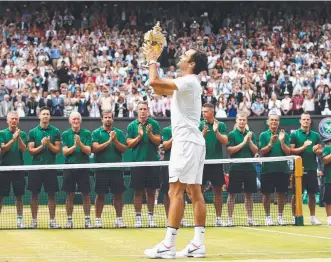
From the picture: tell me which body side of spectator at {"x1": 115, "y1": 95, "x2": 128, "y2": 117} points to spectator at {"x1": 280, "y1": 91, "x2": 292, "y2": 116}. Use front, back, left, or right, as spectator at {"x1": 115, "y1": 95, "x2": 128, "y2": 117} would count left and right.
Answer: left

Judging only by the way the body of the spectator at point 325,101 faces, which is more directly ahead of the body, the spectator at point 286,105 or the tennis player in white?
the tennis player in white

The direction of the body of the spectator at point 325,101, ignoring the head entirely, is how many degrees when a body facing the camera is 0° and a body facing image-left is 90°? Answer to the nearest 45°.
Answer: approximately 0°

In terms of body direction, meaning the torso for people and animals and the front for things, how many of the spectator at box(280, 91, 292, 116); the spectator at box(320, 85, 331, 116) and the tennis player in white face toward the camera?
2

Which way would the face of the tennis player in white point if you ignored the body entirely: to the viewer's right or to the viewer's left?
to the viewer's left

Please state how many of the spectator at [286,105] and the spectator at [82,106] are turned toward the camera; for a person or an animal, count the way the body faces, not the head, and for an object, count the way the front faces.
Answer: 2

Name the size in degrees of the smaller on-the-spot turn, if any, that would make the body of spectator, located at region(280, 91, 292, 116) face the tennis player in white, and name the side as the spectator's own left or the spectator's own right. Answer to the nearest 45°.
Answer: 0° — they already face them

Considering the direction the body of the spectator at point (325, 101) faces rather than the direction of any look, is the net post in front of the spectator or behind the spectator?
in front

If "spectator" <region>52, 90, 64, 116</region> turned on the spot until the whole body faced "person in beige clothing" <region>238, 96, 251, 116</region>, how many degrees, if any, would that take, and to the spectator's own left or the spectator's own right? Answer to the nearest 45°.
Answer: approximately 90° to the spectator's own left

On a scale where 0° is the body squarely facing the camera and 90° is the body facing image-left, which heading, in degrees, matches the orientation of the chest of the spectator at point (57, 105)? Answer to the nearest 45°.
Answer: approximately 0°

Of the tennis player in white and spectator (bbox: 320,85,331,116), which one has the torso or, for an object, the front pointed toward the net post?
the spectator

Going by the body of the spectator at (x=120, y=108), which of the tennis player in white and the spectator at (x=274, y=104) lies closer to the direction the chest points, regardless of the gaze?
the tennis player in white

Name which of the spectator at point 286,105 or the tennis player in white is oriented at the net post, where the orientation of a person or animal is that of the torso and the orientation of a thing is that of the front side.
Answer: the spectator
